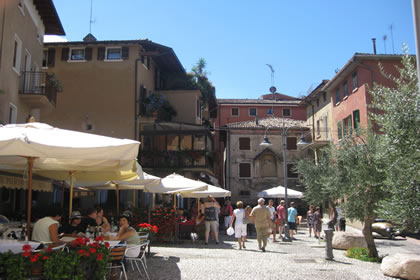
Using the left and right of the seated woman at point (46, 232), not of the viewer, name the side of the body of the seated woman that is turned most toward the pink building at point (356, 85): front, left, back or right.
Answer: front

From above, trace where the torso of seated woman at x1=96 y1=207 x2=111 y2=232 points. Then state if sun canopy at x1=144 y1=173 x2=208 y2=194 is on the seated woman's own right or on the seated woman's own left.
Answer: on the seated woman's own left

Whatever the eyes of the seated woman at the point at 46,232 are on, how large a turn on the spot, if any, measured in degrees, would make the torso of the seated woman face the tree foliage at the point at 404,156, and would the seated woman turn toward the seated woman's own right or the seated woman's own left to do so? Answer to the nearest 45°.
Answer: approximately 45° to the seated woman's own right

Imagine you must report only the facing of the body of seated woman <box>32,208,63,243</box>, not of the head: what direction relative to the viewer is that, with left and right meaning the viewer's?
facing away from the viewer and to the right of the viewer

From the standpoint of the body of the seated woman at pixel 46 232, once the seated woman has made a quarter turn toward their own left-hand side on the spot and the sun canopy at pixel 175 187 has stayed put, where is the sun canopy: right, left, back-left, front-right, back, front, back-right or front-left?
right

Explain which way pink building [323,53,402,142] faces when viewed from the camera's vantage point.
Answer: facing the viewer and to the left of the viewer

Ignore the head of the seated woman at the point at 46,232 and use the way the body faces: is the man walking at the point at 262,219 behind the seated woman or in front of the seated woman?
in front

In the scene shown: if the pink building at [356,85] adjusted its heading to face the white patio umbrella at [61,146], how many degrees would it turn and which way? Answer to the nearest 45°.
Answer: approximately 45° to its left

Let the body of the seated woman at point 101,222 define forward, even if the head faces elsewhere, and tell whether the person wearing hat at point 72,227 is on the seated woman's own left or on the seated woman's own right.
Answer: on the seated woman's own right
